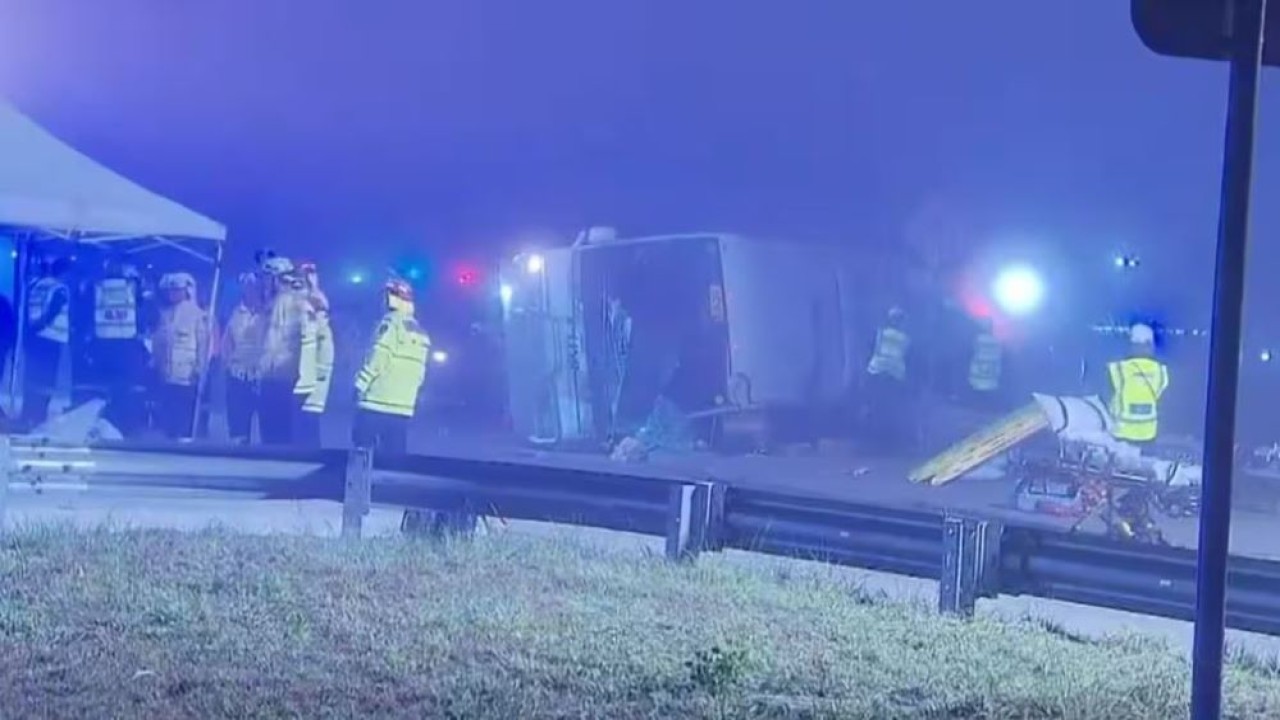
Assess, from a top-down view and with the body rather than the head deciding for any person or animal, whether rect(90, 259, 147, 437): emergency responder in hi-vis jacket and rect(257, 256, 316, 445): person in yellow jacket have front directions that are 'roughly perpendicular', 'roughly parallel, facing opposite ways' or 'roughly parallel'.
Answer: roughly perpendicular

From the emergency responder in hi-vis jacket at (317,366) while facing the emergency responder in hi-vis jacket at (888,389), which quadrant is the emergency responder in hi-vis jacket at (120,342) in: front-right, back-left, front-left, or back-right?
back-left

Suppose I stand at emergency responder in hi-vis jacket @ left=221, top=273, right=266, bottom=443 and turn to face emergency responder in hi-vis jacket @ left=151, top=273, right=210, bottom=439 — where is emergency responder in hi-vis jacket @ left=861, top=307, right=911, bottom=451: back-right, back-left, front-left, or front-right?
back-right

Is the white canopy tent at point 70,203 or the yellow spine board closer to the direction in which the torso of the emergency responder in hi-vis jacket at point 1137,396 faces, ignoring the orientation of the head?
the yellow spine board

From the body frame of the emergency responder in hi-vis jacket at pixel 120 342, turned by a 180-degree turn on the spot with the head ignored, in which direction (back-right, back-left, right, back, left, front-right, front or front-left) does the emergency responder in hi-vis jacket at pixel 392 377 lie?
front-left

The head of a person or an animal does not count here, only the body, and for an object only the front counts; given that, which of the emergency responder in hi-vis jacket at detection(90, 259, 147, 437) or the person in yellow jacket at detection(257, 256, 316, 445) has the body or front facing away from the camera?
the emergency responder in hi-vis jacket

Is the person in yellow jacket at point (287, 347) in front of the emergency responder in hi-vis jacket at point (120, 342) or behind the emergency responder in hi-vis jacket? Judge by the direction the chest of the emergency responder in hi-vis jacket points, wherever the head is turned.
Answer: behind

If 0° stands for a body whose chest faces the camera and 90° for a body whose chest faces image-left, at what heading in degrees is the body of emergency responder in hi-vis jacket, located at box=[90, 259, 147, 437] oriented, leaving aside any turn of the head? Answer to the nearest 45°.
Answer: approximately 180°

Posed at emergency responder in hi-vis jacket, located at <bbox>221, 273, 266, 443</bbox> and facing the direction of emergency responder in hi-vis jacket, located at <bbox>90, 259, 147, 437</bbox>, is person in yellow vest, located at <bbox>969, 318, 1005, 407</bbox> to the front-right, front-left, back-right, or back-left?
back-right
